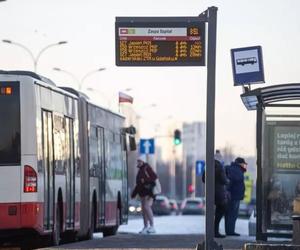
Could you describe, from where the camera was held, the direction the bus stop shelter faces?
facing to the left of the viewer

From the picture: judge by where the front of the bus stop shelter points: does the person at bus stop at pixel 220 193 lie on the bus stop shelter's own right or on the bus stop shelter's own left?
on the bus stop shelter's own right

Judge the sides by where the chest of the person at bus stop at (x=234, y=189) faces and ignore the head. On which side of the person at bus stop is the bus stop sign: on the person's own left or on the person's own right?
on the person's own right
